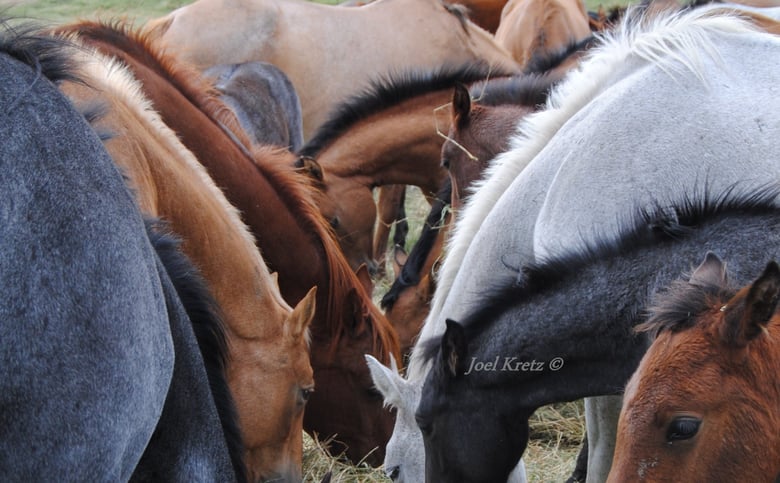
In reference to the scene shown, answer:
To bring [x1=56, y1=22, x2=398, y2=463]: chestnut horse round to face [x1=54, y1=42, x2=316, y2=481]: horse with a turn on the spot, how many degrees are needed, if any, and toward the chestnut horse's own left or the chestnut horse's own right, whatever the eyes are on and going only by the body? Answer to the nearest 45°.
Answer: approximately 90° to the chestnut horse's own right

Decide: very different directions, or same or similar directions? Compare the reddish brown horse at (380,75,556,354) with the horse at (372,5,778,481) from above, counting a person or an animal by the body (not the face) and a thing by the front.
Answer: same or similar directions

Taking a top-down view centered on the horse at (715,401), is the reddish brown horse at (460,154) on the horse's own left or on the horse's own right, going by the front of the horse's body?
on the horse's own right

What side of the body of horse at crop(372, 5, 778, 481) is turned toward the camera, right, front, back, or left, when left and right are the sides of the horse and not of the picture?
left

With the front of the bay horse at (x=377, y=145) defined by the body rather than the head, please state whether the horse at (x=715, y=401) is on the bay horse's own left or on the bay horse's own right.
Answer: on the bay horse's own left

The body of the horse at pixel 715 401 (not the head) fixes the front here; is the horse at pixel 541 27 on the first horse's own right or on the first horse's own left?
on the first horse's own right

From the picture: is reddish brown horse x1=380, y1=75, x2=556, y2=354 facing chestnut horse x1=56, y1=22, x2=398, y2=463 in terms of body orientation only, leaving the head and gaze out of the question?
no

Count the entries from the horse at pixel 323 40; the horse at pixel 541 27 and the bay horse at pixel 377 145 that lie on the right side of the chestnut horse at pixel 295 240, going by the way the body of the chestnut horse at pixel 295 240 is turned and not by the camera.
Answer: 0

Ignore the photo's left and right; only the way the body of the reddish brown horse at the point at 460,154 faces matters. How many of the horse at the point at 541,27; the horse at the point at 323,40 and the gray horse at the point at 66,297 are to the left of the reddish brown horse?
1

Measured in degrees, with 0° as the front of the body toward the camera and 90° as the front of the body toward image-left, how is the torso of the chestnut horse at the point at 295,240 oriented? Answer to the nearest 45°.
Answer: approximately 270°

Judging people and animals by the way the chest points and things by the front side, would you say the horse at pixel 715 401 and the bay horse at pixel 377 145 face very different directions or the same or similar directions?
same or similar directions

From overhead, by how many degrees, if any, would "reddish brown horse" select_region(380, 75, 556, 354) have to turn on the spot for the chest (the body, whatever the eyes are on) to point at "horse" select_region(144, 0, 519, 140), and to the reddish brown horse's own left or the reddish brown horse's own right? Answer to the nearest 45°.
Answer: approximately 90° to the reddish brown horse's own right

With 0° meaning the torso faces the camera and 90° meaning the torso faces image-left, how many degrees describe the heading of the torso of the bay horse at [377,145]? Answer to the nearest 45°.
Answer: approximately 90°
